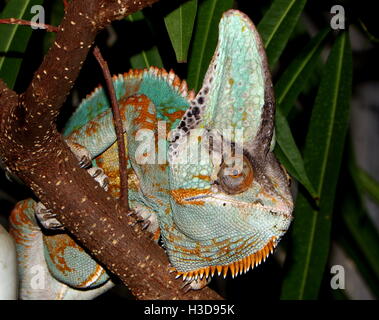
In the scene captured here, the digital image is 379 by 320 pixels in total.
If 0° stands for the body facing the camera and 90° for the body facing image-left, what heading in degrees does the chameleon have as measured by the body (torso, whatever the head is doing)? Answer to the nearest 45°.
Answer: approximately 315°

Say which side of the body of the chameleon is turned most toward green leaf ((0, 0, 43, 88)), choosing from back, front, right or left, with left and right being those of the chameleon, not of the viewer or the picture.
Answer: back

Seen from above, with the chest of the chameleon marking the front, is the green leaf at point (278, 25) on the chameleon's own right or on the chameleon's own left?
on the chameleon's own left

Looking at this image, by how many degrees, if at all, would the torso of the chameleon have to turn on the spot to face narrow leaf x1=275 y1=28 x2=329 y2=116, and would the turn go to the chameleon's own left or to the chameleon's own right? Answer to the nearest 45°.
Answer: approximately 90° to the chameleon's own left
